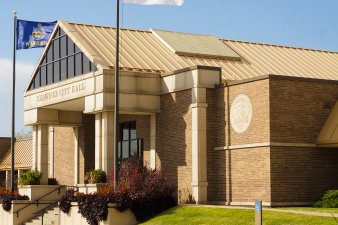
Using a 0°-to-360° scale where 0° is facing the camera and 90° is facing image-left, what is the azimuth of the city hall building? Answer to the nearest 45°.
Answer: approximately 45°

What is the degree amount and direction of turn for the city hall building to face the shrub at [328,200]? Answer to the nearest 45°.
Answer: approximately 90° to its left
